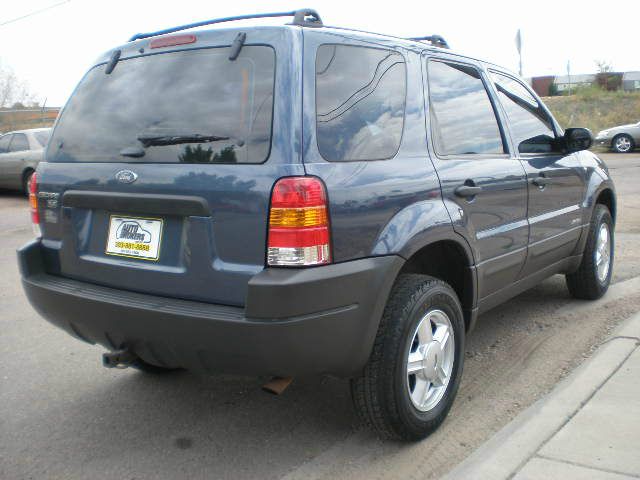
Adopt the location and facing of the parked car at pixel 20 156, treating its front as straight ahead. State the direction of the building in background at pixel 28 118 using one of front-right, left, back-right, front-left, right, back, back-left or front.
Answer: front-right

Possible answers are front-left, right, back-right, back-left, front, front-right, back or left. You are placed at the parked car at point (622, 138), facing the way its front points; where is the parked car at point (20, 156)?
front-left

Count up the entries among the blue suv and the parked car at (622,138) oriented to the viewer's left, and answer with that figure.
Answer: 1

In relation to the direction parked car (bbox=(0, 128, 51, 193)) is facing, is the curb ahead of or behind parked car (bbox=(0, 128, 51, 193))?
behind

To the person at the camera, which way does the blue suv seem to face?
facing away from the viewer and to the right of the viewer

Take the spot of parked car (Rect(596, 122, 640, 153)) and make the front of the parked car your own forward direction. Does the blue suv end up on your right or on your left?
on your left

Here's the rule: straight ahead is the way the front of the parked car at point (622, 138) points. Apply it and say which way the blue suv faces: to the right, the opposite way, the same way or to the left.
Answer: to the right

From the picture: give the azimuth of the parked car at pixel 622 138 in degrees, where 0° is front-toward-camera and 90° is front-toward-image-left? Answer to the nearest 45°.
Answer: approximately 90°

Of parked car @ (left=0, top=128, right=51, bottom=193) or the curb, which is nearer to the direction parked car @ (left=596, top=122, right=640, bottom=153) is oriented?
the parked car

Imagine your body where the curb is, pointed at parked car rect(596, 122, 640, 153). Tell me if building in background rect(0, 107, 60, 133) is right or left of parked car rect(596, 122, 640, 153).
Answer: left

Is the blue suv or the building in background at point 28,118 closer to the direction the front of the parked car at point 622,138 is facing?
the building in background

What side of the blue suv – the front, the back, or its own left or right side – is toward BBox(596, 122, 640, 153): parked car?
front

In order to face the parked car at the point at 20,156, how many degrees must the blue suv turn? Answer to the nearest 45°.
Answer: approximately 90° to its left

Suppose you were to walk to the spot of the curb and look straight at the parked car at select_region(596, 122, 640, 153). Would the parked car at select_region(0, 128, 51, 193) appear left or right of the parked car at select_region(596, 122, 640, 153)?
left
